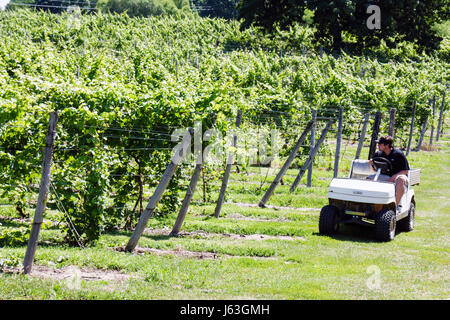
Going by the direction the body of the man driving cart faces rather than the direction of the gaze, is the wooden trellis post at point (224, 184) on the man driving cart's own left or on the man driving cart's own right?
on the man driving cart's own right

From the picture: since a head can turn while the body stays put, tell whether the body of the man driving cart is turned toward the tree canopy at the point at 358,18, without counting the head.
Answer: no

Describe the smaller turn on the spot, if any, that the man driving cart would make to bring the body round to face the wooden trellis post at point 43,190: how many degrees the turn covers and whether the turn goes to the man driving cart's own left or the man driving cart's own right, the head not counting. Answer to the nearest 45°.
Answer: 0° — they already face it

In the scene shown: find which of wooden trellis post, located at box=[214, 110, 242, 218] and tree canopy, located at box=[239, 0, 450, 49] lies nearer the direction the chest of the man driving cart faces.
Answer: the wooden trellis post

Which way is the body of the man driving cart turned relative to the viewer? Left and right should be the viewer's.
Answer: facing the viewer and to the left of the viewer

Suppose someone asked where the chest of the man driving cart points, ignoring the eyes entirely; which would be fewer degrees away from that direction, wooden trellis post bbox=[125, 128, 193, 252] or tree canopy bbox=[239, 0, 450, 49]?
the wooden trellis post

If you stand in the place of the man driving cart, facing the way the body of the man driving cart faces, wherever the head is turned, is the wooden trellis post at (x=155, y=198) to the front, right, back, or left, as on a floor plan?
front

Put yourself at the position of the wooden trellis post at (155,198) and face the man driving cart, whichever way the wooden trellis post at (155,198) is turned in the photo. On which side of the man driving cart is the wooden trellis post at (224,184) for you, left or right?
left

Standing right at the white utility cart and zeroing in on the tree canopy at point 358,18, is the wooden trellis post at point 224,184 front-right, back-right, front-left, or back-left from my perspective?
front-left

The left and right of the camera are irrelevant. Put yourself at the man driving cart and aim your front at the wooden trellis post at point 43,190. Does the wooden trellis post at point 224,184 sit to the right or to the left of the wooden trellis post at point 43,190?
right

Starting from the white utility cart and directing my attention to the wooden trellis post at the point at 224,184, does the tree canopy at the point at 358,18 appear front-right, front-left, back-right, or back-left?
front-right

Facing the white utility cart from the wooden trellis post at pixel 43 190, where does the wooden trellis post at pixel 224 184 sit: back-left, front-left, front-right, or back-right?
front-left
